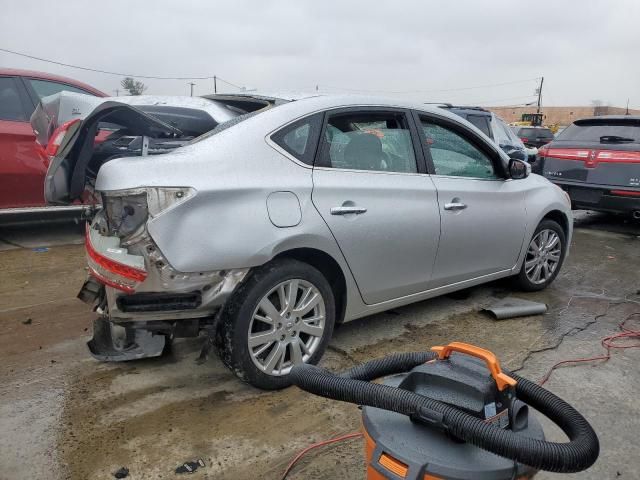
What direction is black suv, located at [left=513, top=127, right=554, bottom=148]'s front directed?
away from the camera

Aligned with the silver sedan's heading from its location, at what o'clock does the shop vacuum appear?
The shop vacuum is roughly at 4 o'clock from the silver sedan.

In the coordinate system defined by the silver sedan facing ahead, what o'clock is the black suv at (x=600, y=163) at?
The black suv is roughly at 12 o'clock from the silver sedan.

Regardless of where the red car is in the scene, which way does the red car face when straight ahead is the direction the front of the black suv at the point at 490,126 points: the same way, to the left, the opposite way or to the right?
to the left

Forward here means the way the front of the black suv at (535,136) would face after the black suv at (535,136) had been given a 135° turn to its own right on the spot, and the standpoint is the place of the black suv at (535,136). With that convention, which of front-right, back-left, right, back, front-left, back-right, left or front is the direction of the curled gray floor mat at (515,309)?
front-right

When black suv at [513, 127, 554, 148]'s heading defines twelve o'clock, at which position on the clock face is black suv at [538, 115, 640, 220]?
black suv at [538, 115, 640, 220] is roughly at 6 o'clock from black suv at [513, 127, 554, 148].
